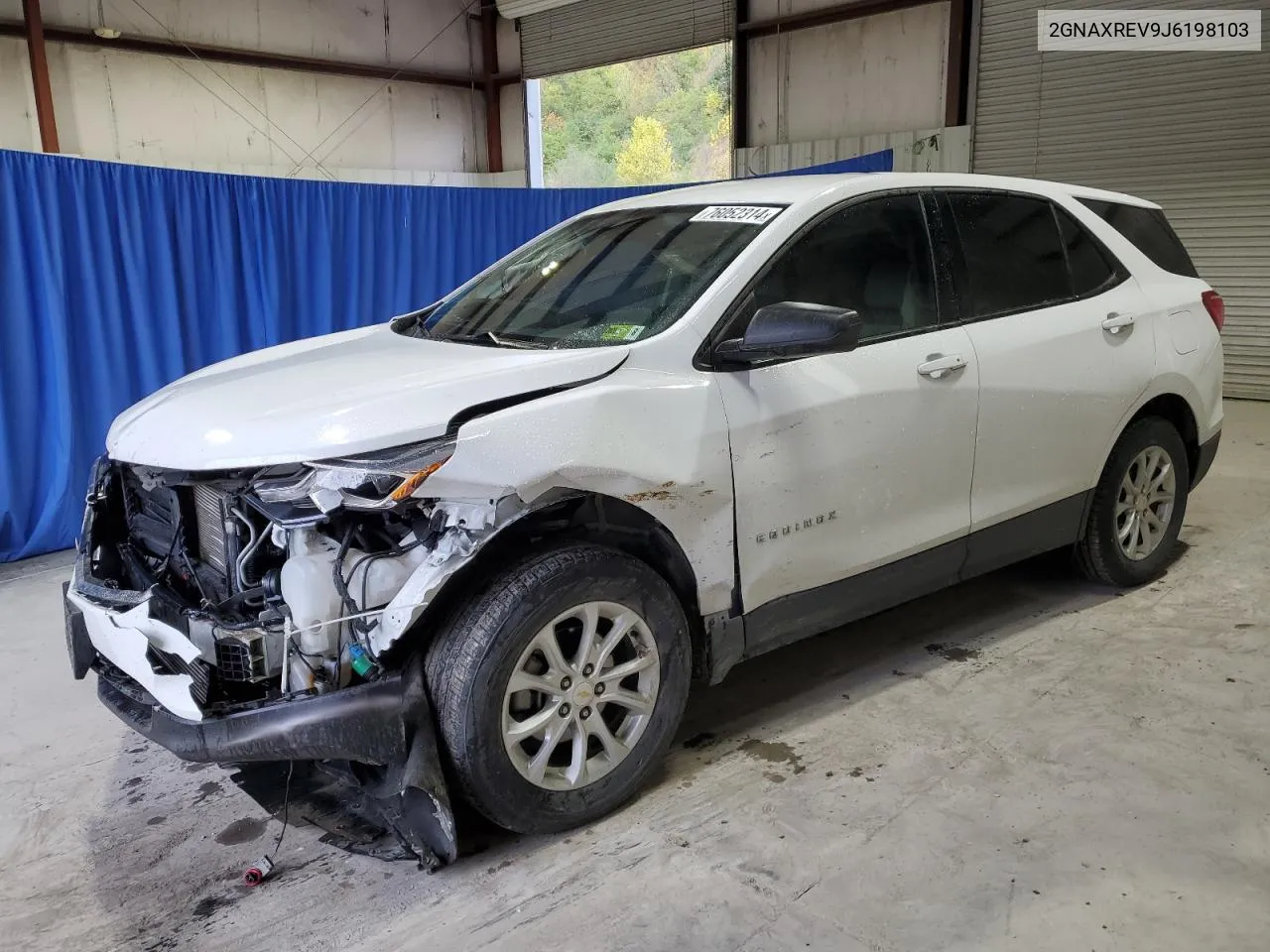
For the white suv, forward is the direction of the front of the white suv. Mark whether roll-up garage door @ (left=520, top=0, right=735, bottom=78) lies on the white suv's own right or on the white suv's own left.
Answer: on the white suv's own right

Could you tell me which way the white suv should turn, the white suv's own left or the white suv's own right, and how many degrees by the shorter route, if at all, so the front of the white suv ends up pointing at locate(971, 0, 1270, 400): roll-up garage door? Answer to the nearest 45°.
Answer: approximately 180°

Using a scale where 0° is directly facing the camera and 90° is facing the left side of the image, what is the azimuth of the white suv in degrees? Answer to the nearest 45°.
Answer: approximately 45°

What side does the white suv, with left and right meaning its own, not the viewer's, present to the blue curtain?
right

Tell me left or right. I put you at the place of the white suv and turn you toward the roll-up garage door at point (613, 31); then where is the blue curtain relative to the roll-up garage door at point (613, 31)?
left

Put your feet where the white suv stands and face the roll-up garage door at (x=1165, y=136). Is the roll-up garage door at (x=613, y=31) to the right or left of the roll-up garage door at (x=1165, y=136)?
left
